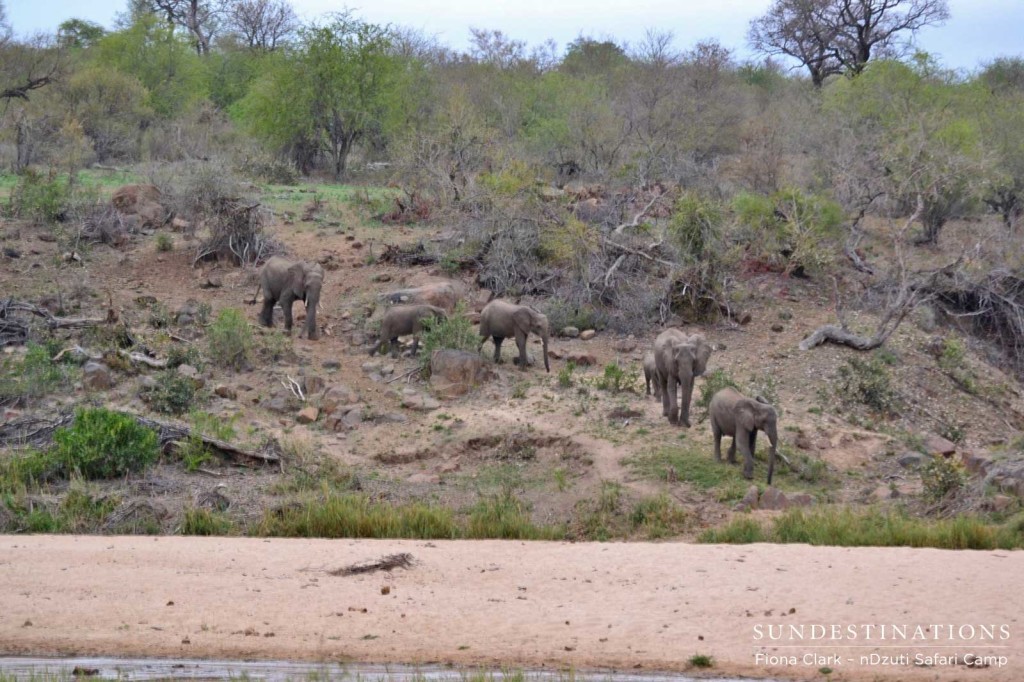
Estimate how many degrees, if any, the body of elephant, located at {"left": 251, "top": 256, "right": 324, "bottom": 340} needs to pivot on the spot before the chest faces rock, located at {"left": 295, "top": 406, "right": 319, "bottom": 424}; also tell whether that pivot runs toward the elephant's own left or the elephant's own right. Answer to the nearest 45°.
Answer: approximately 45° to the elephant's own right

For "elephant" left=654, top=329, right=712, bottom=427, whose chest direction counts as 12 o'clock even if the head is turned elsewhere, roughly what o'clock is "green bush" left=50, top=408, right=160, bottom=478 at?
The green bush is roughly at 2 o'clock from the elephant.

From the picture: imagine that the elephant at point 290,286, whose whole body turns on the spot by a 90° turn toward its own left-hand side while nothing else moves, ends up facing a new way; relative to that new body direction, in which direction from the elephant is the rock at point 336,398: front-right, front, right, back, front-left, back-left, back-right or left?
back-right

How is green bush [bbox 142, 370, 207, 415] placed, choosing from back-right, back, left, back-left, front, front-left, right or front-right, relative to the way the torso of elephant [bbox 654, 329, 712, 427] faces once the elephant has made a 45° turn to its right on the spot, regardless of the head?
front-right

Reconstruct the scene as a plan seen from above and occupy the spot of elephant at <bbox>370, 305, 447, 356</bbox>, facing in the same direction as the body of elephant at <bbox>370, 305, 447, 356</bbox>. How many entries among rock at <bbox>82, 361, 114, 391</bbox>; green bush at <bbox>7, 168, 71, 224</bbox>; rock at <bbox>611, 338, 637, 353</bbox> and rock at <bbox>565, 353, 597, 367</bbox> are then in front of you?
2

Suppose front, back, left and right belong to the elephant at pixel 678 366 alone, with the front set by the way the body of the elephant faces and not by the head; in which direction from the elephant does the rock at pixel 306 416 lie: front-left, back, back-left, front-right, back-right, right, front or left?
right

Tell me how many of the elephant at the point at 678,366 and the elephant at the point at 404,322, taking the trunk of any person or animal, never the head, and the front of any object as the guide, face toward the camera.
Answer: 1

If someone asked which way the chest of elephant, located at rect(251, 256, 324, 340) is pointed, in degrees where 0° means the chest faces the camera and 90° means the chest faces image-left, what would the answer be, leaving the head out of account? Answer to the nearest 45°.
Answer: approximately 315°

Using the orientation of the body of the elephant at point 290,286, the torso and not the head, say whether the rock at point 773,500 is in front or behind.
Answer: in front

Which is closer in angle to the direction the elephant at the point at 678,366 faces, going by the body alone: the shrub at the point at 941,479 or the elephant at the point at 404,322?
the shrub

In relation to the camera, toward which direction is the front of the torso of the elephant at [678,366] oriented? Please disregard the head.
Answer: toward the camera
